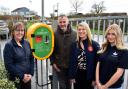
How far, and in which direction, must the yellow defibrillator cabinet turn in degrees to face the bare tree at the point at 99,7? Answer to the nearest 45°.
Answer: approximately 135° to its left

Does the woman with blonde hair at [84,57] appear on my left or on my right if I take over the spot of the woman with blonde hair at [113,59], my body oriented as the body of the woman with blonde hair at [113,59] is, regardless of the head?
on my right

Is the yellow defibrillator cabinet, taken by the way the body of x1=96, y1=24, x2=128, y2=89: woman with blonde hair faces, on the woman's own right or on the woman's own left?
on the woman's own right

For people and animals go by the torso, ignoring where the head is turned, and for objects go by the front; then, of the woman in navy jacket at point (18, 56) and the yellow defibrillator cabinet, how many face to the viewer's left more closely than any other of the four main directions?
0

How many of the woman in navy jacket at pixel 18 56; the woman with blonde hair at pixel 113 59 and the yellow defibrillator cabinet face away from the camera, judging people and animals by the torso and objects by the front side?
0

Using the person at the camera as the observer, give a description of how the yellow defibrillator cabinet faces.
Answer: facing the viewer and to the right of the viewer

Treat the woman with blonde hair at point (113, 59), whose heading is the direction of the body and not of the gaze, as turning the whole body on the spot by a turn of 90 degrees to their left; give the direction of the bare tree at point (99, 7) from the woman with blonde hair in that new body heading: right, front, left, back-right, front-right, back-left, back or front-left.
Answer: back-left

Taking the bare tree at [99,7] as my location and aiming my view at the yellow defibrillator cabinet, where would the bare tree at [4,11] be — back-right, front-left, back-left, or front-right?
front-right

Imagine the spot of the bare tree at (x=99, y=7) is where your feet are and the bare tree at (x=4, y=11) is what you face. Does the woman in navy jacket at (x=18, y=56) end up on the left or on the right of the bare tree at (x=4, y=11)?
left

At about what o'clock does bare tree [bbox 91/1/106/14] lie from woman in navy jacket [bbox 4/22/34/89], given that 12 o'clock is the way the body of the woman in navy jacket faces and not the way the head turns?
The bare tree is roughly at 8 o'clock from the woman in navy jacket.

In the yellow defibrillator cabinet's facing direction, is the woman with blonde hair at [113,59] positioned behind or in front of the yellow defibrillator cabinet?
in front

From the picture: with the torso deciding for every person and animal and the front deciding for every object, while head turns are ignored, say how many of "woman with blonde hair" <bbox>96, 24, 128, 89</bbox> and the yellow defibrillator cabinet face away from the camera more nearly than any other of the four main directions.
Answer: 0
